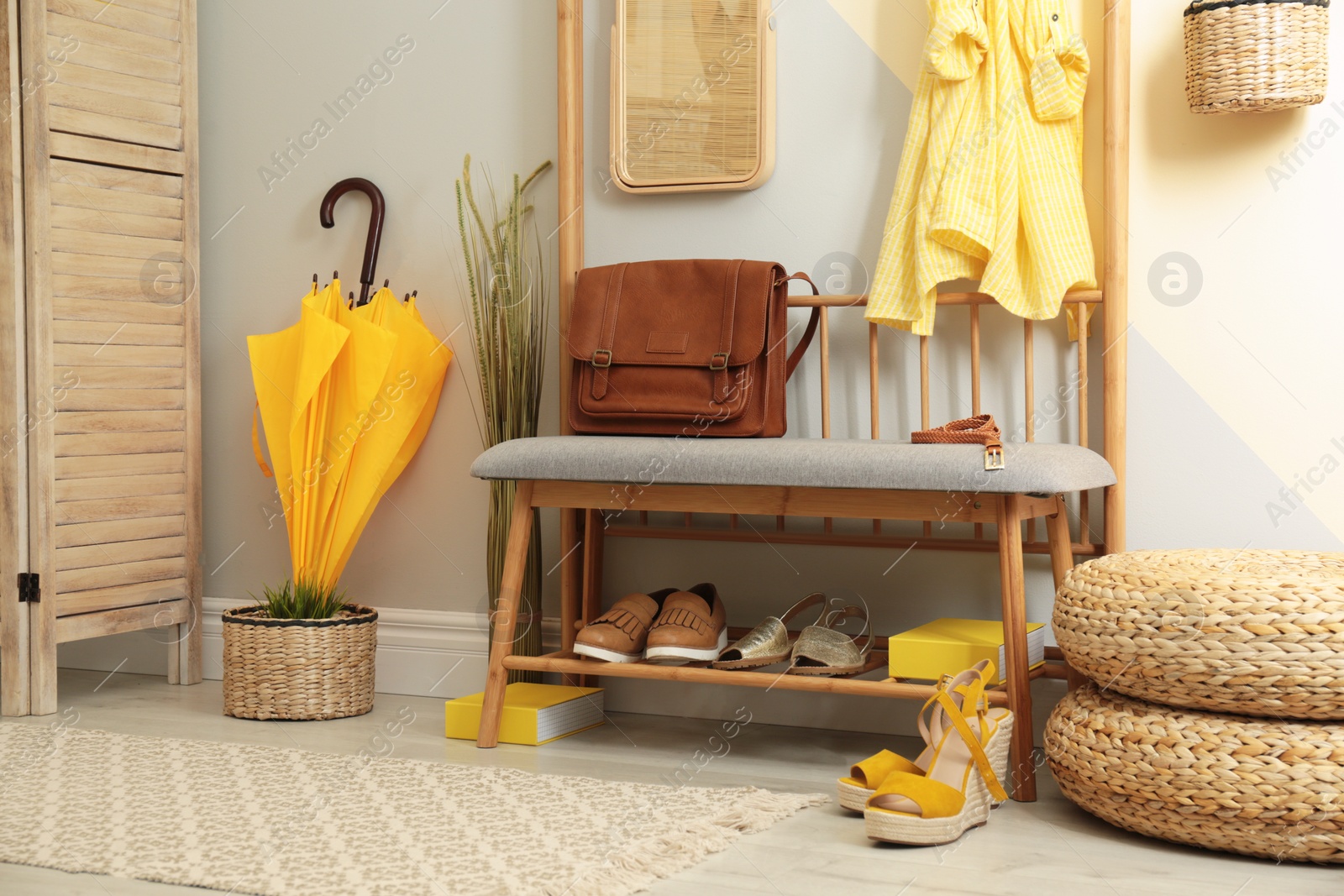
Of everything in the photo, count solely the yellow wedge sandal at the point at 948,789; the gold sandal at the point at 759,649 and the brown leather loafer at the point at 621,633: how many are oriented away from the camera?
0

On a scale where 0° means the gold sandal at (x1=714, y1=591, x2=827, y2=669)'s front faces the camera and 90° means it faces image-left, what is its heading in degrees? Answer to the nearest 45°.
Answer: approximately 45°

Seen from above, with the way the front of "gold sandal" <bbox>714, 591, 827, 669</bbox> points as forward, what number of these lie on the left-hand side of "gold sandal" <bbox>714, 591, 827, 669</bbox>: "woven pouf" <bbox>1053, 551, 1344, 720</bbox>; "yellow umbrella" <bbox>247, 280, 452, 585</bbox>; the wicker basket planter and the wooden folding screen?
1

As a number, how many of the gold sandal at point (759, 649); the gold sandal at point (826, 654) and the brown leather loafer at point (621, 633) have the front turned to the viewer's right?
0

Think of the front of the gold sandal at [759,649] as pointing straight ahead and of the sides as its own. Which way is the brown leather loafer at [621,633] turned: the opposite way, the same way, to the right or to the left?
the same way

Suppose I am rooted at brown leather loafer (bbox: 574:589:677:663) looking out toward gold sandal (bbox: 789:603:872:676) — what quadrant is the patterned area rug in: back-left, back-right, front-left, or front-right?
back-right

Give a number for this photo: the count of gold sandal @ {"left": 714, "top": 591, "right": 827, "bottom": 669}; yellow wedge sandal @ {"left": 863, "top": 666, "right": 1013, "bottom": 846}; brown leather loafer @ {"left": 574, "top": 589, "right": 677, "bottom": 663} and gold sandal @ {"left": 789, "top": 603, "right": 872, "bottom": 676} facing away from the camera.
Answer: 0

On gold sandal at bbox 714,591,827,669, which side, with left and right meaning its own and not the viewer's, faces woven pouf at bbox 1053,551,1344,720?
left

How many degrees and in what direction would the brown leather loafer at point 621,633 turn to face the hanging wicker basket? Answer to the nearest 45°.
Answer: approximately 135° to its left

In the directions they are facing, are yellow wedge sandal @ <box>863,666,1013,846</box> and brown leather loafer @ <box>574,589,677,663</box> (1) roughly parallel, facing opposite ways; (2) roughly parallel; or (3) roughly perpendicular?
roughly parallel

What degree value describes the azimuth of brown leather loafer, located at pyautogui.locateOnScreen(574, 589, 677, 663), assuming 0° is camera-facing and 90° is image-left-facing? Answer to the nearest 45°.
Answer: approximately 45°

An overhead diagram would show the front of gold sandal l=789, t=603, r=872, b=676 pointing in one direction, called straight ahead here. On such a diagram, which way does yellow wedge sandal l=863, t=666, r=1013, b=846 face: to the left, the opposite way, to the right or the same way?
the same way

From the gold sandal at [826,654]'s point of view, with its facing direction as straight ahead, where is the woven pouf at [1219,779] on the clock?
The woven pouf is roughly at 9 o'clock from the gold sandal.

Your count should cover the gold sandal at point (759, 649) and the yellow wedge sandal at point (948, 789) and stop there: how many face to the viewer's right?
0
